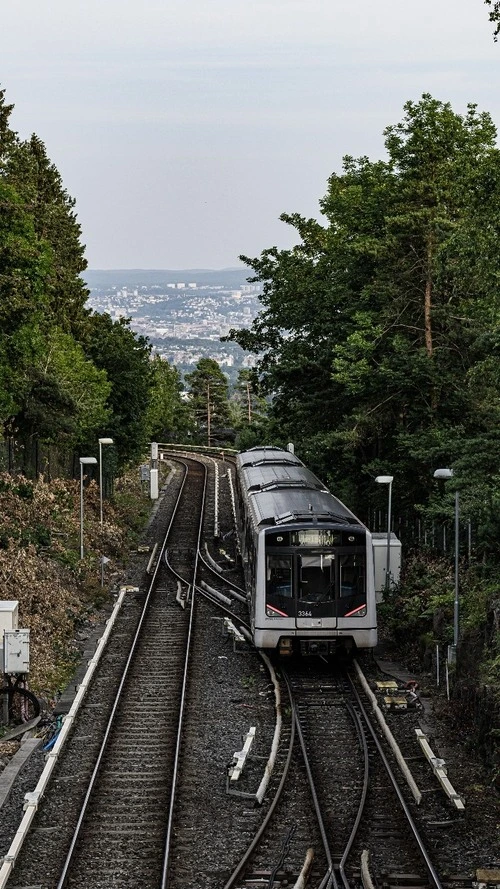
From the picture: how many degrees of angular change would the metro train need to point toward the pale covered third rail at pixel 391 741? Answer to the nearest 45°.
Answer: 0° — it already faces it

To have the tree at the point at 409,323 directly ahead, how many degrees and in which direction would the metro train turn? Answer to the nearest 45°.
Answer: approximately 180°

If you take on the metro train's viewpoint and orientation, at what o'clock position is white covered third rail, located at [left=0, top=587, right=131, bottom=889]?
The white covered third rail is roughly at 1 o'clock from the metro train.

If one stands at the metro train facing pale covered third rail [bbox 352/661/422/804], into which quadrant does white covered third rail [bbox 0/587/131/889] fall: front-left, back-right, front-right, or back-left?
front-right

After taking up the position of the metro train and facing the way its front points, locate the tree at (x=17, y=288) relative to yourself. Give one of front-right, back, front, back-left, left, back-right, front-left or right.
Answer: back-right

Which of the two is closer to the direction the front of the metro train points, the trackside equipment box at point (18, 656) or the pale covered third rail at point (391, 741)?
the pale covered third rail

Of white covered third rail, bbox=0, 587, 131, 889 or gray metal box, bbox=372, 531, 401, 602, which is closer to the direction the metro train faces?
the white covered third rail

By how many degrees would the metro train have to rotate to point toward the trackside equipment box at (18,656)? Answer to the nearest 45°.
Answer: approximately 90° to its right

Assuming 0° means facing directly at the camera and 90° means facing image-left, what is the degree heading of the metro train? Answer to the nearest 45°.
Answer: approximately 0°
